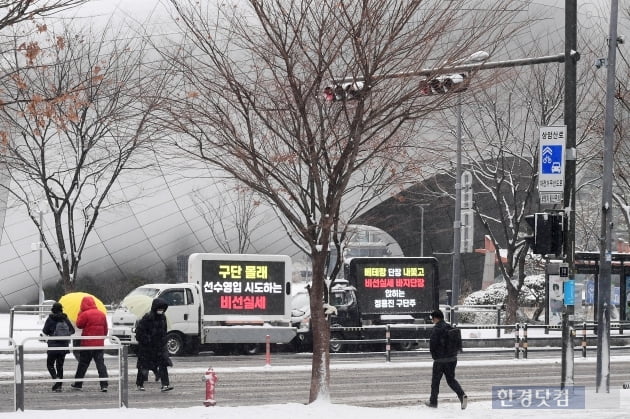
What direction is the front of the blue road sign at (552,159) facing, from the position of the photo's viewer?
facing the viewer

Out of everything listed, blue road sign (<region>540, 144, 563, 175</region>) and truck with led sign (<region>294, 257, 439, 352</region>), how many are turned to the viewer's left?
1

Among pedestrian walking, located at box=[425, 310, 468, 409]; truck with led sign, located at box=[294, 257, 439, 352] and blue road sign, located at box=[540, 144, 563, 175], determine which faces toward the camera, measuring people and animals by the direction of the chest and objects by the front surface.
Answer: the blue road sign

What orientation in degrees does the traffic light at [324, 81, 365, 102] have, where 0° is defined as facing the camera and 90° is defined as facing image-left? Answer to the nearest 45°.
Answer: approximately 45°

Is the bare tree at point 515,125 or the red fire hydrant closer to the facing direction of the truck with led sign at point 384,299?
the red fire hydrant

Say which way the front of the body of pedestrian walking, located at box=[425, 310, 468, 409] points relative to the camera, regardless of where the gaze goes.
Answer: to the viewer's left

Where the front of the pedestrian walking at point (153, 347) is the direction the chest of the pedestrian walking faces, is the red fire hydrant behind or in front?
in front

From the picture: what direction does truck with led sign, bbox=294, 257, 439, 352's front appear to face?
to the viewer's left
